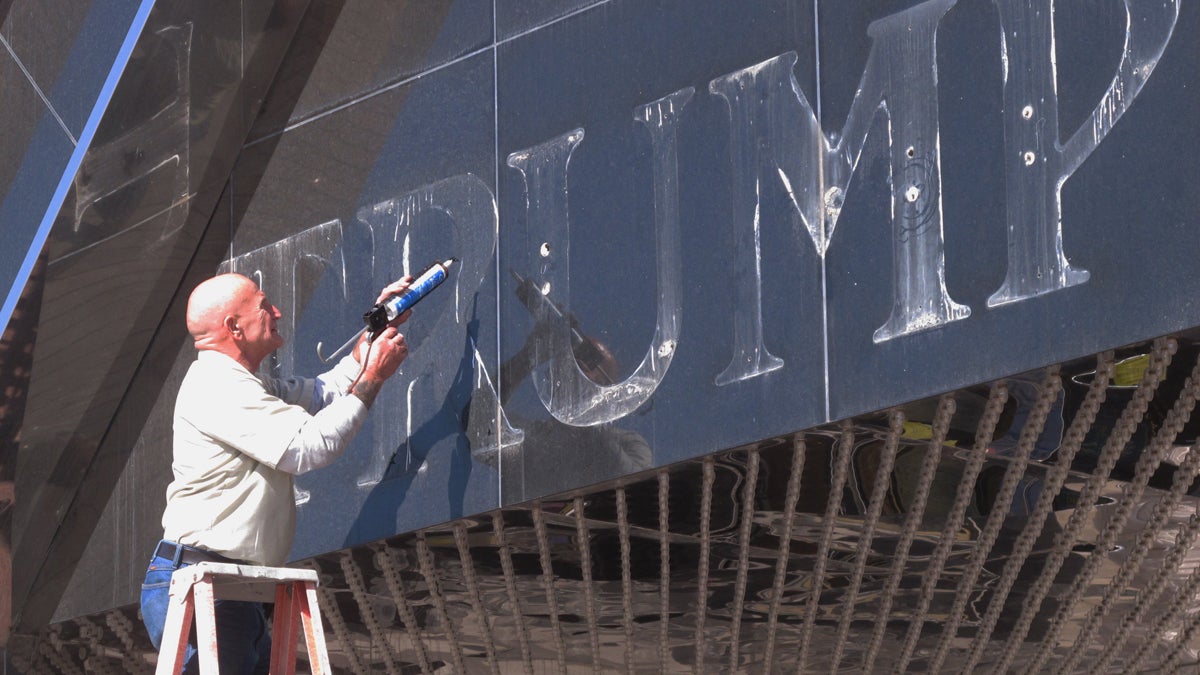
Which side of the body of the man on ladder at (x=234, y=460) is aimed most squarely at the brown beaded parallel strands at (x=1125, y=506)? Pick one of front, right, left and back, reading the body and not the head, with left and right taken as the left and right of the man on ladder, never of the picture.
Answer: front

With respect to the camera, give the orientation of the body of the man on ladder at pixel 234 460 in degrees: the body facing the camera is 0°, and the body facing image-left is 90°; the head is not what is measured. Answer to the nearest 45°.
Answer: approximately 270°

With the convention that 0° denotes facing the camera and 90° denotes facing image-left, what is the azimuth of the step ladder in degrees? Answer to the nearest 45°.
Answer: approximately 135°

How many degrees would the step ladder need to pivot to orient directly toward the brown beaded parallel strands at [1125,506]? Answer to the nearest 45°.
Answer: approximately 135° to its right

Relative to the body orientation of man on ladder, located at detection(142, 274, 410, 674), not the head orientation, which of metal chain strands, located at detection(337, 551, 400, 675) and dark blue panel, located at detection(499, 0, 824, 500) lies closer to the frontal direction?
the dark blue panel

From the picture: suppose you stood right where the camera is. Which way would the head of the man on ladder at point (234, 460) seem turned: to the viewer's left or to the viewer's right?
to the viewer's right
